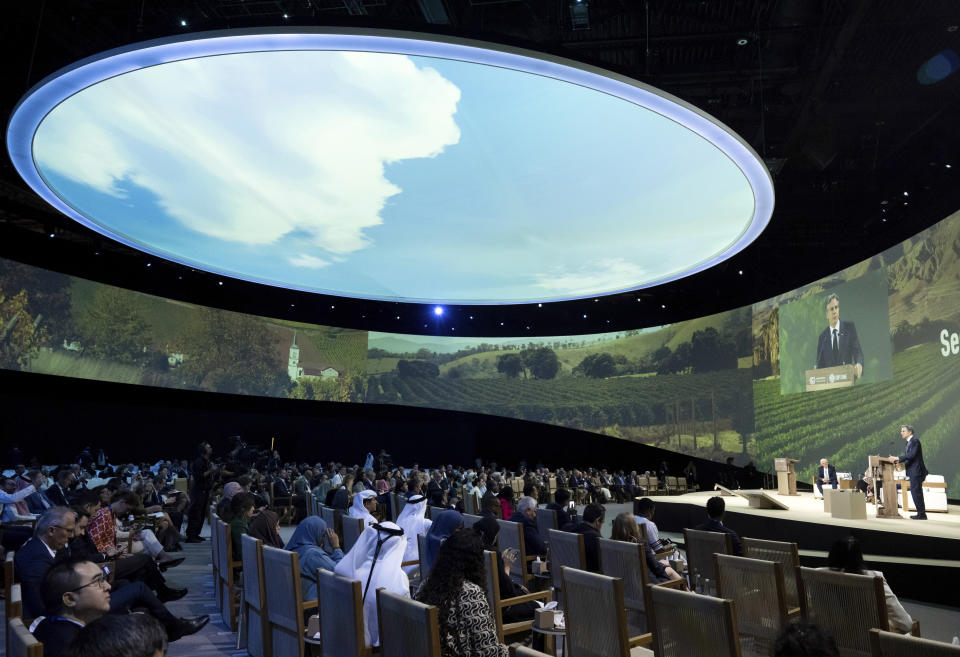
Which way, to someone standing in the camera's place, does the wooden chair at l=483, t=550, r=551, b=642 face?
facing away from the viewer and to the right of the viewer

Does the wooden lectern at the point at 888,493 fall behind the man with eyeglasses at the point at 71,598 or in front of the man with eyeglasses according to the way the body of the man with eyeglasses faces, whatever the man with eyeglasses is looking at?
in front

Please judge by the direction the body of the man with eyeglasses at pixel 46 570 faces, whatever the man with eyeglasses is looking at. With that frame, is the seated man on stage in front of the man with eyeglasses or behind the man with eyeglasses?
in front

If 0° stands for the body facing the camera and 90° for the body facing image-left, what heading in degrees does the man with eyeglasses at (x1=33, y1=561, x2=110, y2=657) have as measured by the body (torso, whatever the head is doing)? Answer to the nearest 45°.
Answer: approximately 270°

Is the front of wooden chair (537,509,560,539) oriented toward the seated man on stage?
yes

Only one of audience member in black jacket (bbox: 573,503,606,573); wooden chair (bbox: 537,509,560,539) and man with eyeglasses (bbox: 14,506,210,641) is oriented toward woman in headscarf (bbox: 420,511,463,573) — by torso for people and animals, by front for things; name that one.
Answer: the man with eyeglasses

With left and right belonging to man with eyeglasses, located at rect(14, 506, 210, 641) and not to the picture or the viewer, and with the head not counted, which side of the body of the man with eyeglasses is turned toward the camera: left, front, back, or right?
right

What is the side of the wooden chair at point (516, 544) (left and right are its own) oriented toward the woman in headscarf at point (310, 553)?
back

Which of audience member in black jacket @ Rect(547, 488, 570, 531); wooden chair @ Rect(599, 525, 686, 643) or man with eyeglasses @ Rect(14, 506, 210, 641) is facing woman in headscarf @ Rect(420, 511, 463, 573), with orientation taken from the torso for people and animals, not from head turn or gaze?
the man with eyeglasses

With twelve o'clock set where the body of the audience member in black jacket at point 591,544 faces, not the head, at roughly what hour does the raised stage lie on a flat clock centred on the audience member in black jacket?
The raised stage is roughly at 12 o'clock from the audience member in black jacket.

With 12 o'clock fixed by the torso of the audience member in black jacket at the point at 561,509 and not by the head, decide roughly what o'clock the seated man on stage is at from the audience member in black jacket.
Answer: The seated man on stage is roughly at 12 o'clock from the audience member in black jacket.

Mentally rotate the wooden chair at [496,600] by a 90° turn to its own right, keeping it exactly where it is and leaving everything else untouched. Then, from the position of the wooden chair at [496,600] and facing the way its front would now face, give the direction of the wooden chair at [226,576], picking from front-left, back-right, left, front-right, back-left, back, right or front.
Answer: back

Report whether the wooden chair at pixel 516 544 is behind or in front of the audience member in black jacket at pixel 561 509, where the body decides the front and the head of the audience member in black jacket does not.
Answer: behind
